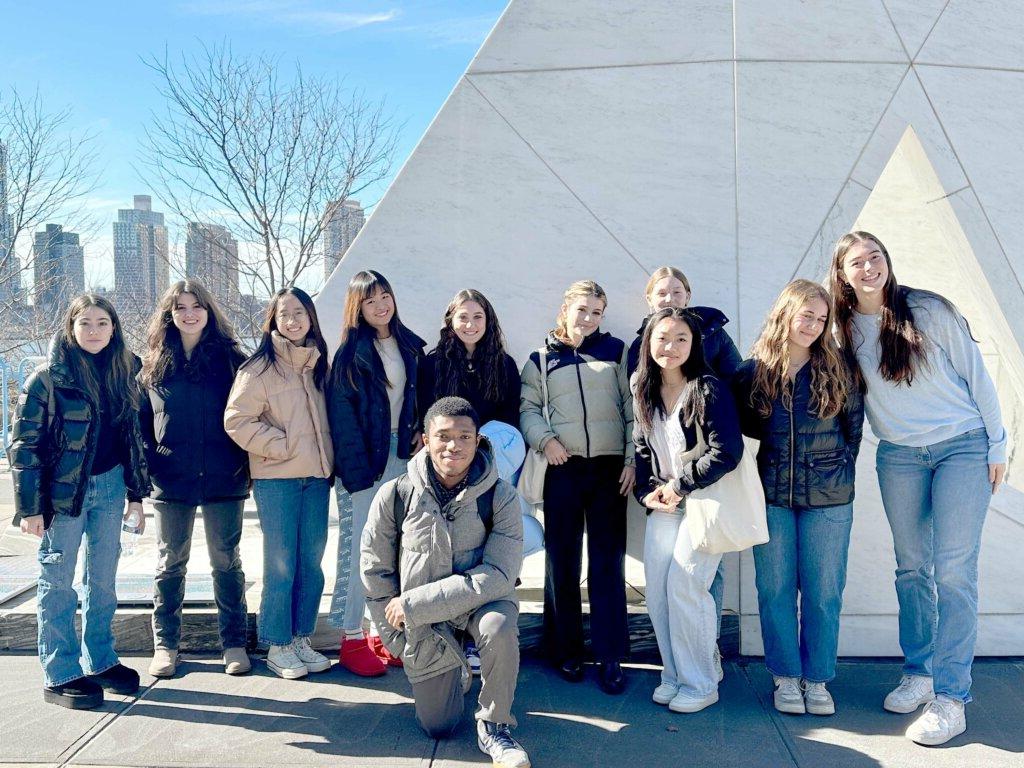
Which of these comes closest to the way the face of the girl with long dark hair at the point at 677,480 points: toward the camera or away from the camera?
toward the camera

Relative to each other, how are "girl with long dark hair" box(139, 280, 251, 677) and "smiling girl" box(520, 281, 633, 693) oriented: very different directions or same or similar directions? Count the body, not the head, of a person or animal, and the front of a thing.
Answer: same or similar directions

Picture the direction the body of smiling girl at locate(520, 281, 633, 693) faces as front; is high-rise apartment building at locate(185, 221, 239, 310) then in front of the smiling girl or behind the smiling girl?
behind

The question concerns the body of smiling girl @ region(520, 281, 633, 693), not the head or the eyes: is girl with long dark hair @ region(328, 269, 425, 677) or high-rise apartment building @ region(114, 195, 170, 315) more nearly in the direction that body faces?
the girl with long dark hair

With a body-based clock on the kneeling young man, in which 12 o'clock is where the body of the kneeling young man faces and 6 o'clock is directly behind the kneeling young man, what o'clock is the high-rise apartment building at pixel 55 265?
The high-rise apartment building is roughly at 5 o'clock from the kneeling young man.

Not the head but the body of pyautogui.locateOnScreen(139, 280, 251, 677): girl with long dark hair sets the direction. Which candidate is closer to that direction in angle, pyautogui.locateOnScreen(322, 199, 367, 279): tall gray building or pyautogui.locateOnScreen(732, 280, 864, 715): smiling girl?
the smiling girl

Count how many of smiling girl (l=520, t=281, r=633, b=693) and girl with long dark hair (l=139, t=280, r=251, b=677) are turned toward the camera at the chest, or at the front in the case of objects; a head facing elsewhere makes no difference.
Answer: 2

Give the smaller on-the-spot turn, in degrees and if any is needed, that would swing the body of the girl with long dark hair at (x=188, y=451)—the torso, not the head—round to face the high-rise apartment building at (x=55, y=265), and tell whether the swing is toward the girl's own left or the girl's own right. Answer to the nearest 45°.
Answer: approximately 180°

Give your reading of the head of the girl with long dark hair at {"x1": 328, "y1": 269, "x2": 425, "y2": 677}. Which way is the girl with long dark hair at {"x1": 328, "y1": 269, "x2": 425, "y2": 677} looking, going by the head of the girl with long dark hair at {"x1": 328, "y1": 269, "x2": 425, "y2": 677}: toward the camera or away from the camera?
toward the camera

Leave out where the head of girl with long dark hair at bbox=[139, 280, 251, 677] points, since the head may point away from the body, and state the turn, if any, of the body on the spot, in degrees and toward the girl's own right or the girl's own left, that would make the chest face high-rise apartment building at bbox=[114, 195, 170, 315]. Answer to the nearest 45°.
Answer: approximately 180°

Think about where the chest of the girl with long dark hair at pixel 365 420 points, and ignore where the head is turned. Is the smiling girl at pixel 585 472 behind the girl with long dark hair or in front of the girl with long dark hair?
in front

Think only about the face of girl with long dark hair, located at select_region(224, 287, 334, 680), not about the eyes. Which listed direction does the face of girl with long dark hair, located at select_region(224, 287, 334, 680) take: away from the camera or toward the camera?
toward the camera

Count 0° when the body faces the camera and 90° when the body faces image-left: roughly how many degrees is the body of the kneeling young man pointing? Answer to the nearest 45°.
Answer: approximately 0°

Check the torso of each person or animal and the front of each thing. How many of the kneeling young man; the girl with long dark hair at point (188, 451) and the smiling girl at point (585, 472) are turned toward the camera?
3

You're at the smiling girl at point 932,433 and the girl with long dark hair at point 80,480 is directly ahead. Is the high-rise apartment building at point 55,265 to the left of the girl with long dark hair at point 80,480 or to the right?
right

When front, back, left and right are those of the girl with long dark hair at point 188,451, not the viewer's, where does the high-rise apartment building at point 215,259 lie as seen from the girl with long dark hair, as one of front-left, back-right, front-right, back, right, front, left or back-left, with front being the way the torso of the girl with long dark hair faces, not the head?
back

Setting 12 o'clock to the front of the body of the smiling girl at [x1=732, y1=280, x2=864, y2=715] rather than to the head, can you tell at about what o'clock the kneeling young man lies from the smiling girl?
The kneeling young man is roughly at 2 o'clock from the smiling girl.

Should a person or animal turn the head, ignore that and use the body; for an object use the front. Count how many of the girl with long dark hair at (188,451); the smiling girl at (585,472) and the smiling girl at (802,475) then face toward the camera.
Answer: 3

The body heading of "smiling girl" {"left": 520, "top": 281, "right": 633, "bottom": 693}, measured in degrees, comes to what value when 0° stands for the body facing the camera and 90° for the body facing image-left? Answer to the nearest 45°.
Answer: approximately 0°
